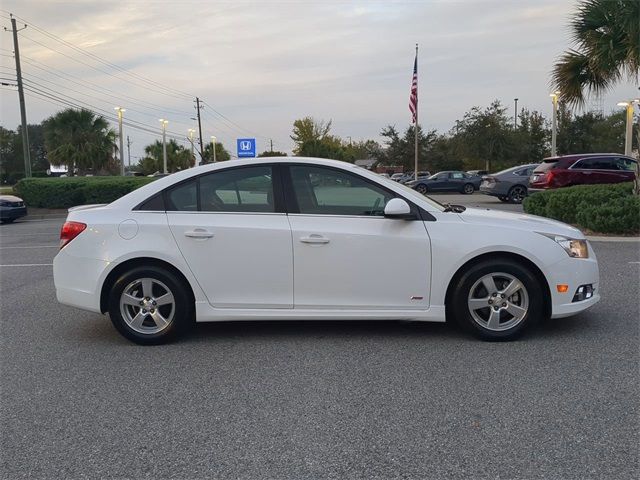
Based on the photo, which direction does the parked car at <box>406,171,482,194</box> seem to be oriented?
to the viewer's left

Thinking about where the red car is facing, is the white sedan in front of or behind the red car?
behind

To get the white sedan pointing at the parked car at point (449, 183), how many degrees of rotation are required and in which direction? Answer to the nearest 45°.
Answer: approximately 90° to its left

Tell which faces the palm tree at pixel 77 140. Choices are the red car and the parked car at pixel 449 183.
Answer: the parked car

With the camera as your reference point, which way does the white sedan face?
facing to the right of the viewer

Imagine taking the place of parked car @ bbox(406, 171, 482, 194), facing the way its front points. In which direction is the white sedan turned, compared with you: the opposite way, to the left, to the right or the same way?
the opposite way

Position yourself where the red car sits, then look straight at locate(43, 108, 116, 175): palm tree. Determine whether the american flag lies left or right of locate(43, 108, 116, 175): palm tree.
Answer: right

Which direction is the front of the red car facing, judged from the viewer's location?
facing away from the viewer and to the right of the viewer

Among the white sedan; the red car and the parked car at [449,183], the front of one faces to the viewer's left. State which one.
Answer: the parked car

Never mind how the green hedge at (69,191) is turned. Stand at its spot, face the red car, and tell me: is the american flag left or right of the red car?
left
